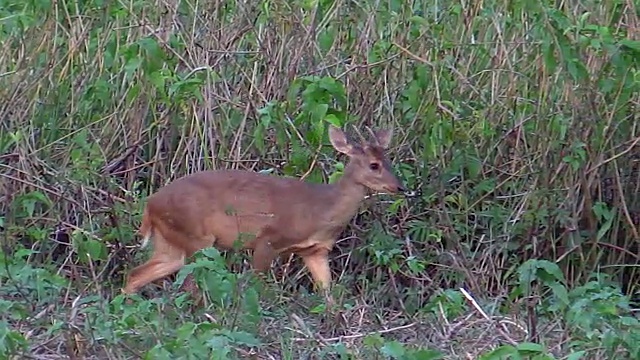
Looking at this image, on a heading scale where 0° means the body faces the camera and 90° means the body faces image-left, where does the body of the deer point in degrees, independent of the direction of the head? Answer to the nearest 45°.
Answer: approximately 270°
